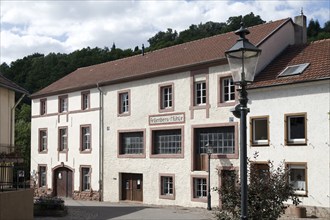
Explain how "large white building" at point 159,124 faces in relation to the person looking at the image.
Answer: facing the viewer and to the left of the viewer

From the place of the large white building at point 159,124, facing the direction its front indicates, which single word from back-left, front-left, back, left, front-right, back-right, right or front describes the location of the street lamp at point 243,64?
front-left

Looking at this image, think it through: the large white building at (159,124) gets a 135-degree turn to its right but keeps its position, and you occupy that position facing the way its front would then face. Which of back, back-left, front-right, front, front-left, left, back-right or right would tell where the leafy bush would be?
back

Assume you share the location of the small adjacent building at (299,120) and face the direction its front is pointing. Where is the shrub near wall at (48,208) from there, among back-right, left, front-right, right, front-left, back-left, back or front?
front-right

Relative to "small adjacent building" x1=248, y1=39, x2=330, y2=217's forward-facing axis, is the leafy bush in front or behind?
in front

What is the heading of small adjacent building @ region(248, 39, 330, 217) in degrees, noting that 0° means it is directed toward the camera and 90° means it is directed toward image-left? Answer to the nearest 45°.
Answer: approximately 45°
